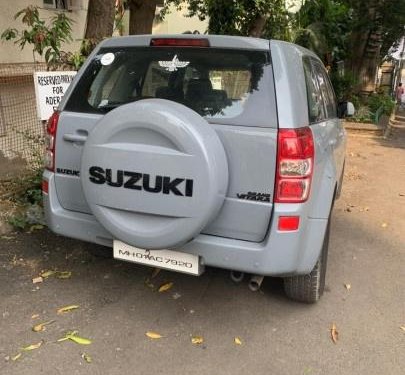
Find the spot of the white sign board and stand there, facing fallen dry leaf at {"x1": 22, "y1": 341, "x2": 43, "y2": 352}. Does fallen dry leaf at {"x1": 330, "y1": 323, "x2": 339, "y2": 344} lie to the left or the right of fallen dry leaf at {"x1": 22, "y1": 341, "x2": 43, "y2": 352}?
left

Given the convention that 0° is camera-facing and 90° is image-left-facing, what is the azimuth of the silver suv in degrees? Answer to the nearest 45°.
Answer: approximately 225°

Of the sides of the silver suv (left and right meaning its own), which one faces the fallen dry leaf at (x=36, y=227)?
left

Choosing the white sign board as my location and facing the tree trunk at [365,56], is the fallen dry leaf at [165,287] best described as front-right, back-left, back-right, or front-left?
back-right

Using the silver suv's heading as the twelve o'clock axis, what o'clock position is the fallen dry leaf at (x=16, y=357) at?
The fallen dry leaf is roughly at 7 o'clock from the silver suv.
